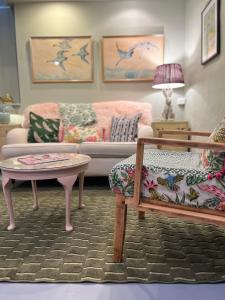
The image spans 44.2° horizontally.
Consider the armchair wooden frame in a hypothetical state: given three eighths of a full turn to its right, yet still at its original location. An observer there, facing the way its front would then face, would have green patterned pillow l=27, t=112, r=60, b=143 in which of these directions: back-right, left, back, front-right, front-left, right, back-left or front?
left

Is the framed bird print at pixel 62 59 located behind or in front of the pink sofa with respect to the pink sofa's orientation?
behind

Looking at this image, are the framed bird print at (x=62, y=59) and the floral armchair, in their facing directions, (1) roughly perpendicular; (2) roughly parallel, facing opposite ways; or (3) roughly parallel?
roughly perpendicular

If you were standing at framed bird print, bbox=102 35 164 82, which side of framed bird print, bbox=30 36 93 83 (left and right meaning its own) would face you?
left

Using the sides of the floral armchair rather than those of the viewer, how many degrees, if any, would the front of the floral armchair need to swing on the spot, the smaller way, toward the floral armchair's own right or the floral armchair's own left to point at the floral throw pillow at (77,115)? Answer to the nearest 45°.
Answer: approximately 45° to the floral armchair's own right

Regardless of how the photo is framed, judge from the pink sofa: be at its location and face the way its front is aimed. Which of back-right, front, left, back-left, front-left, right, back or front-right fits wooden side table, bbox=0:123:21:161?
back-right

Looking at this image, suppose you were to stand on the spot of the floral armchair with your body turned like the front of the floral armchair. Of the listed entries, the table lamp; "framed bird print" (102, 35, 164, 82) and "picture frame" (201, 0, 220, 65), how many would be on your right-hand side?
3

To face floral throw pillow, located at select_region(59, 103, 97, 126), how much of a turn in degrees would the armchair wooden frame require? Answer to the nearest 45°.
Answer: approximately 45° to its right

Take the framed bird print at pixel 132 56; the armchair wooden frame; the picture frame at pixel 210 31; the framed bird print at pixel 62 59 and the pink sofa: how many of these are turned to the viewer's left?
2

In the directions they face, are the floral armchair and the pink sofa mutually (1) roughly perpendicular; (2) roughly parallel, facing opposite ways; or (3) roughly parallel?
roughly perpendicular

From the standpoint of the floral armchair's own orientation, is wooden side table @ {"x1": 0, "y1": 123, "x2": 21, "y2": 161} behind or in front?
in front

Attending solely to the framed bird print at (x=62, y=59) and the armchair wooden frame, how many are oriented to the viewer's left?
1

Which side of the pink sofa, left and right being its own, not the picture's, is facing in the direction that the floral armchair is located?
front

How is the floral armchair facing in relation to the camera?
to the viewer's left
